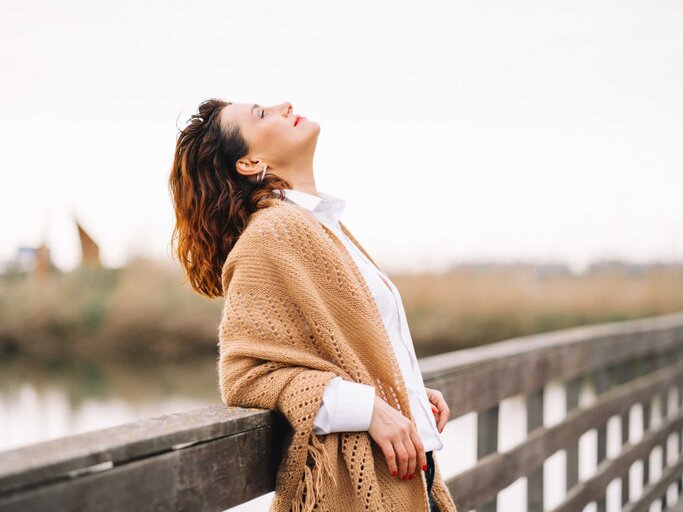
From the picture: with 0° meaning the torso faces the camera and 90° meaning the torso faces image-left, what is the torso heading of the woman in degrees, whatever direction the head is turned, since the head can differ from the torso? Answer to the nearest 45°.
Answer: approximately 270°

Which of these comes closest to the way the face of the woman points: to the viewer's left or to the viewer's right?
to the viewer's right

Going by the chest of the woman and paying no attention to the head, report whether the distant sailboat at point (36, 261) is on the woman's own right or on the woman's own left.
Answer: on the woman's own left

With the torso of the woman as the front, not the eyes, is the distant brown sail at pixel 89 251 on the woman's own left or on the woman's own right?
on the woman's own left
